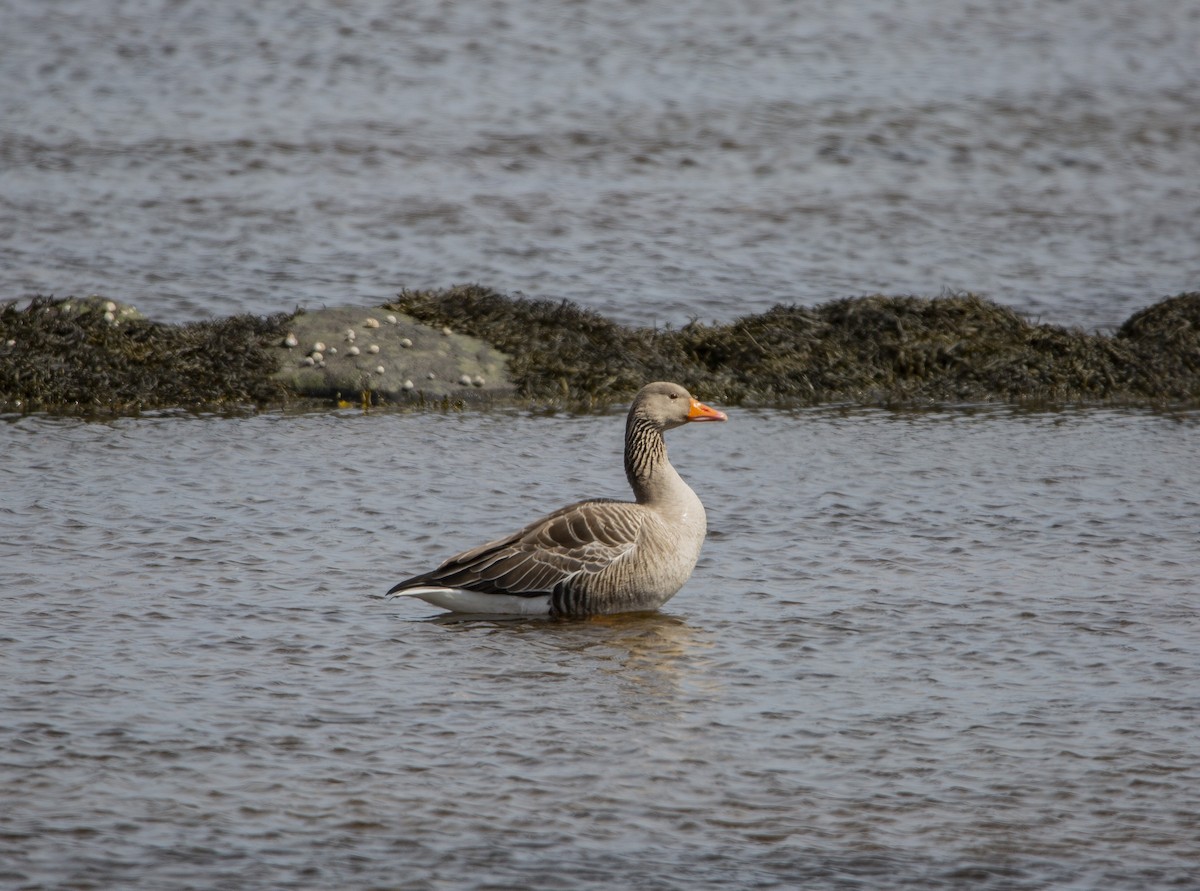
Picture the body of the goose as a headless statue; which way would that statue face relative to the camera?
to the viewer's right

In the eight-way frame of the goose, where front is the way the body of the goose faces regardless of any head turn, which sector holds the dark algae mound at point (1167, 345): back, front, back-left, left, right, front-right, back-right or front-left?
front-left

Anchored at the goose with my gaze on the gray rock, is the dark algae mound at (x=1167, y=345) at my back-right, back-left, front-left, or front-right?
front-right

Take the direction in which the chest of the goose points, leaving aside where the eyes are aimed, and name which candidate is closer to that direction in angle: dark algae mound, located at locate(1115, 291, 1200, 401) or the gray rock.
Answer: the dark algae mound

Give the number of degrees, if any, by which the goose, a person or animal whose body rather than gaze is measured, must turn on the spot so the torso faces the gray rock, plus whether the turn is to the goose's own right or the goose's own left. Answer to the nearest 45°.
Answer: approximately 90° to the goose's own left

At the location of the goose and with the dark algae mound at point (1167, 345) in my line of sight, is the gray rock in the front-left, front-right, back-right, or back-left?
front-left
